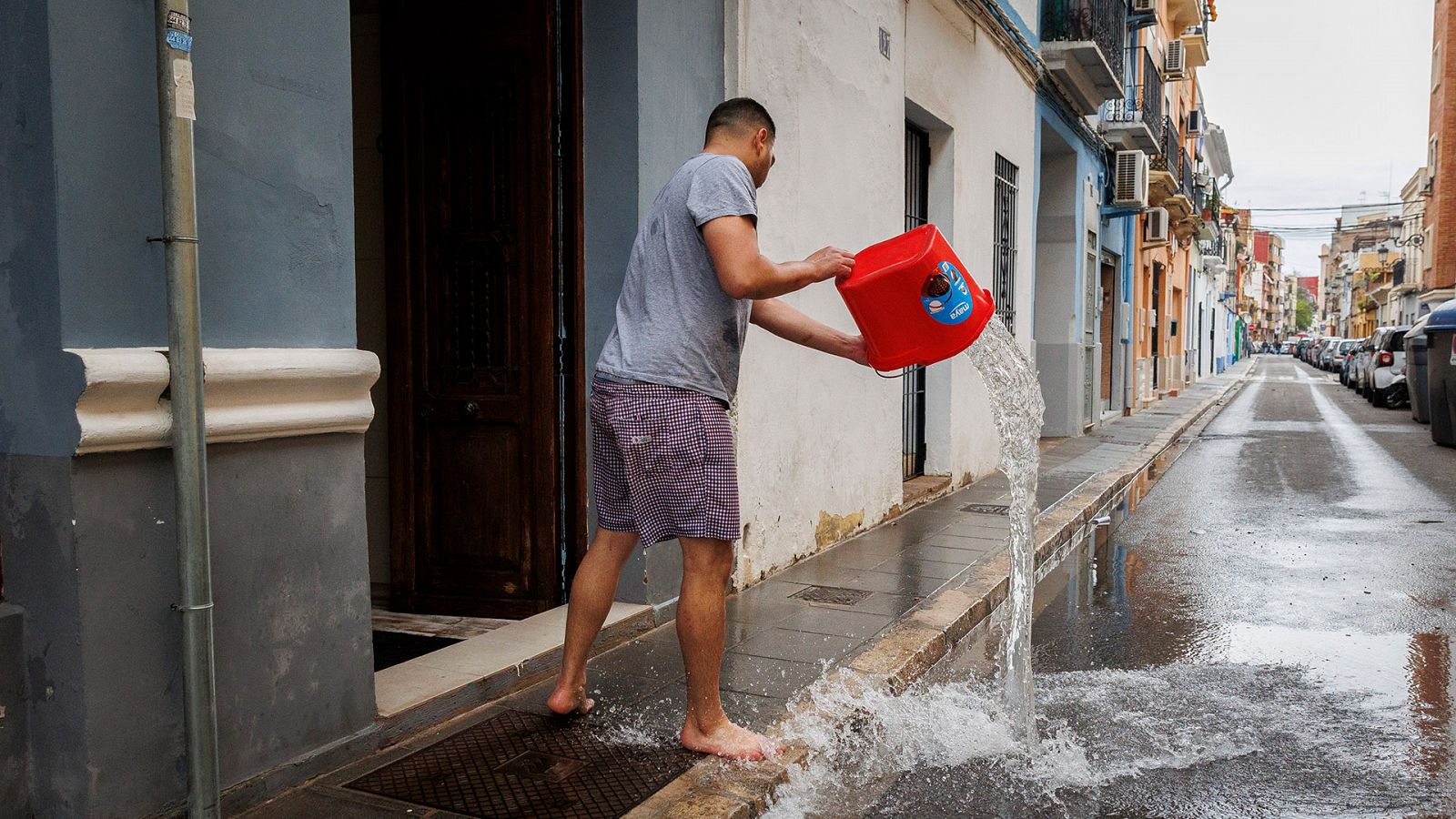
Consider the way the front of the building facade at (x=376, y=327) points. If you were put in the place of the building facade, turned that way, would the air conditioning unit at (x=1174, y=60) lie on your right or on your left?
on your left

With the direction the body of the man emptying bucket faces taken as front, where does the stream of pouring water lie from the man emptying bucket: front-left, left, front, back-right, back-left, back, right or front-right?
front

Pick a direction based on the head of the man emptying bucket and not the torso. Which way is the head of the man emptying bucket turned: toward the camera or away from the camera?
away from the camera

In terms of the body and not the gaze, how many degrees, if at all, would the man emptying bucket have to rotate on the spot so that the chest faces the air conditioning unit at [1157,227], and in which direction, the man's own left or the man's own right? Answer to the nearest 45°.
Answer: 0° — they already face it

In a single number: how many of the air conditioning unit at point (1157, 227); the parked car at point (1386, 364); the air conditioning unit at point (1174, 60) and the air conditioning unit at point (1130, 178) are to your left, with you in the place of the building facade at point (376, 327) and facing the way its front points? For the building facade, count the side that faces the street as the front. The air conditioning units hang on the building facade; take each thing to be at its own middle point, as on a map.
4

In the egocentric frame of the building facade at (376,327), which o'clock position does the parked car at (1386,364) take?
The parked car is roughly at 9 o'clock from the building facade.

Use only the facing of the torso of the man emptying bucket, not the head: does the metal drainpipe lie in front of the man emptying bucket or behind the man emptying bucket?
behind

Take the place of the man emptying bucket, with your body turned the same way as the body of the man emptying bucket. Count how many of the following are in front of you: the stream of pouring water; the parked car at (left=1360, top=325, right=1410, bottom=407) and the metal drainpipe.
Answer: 2

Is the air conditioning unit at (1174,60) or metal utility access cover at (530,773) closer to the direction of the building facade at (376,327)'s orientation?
the metal utility access cover

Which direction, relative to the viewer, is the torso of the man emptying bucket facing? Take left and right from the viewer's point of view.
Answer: facing away from the viewer and to the right of the viewer

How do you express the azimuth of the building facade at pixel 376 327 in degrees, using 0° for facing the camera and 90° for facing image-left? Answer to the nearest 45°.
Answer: approximately 315°

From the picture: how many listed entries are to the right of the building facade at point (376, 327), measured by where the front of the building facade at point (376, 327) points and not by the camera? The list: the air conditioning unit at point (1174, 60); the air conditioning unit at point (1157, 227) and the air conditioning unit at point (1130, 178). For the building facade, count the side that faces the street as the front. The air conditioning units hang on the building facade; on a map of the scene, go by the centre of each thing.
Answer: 0
